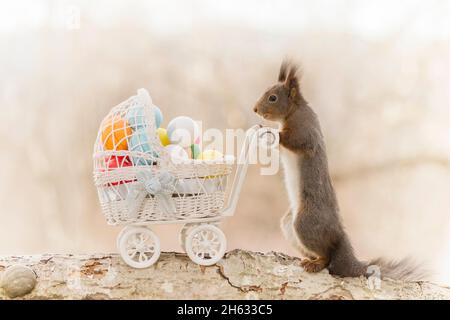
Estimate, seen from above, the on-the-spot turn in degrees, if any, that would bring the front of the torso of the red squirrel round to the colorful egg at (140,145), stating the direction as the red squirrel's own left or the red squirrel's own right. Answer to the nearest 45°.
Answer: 0° — it already faces it

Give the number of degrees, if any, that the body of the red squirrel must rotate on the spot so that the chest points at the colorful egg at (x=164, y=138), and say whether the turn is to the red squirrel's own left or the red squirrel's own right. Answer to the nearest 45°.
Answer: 0° — it already faces it

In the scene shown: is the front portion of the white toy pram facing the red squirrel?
no

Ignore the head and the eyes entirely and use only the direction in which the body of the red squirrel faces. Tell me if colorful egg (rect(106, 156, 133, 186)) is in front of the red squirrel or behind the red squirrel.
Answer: in front

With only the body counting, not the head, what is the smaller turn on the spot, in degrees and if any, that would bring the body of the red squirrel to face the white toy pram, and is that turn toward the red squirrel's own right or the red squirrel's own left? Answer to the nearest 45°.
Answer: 0° — it already faces it

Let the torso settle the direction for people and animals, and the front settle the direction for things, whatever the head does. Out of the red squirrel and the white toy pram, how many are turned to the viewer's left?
2

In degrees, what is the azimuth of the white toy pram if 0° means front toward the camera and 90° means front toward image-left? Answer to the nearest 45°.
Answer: approximately 90°

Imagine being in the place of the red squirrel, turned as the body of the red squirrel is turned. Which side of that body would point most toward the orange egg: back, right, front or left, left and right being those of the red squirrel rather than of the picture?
front

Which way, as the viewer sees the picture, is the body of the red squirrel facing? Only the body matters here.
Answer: to the viewer's left

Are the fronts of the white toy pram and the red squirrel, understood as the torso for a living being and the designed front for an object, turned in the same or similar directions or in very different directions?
same or similar directions
